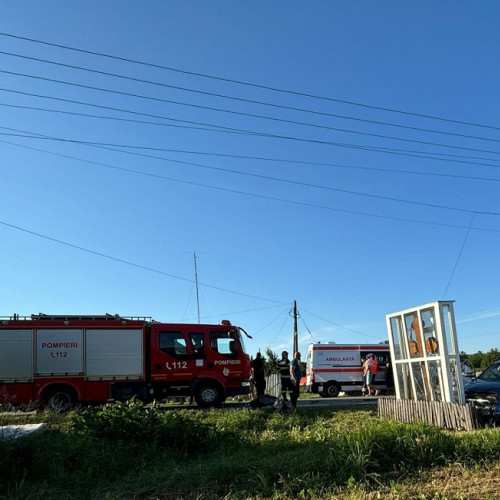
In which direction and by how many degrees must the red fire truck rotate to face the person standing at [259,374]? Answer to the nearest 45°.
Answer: approximately 45° to its right

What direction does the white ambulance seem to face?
to the viewer's right

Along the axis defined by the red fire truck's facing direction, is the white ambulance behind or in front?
in front

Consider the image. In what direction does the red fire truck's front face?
to the viewer's right

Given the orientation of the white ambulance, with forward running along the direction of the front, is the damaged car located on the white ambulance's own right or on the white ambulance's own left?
on the white ambulance's own right

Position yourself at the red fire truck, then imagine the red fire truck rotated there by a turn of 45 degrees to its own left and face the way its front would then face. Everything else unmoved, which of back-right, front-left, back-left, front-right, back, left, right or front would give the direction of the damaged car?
right

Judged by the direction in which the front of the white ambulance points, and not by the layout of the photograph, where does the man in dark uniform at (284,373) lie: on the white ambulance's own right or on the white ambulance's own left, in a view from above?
on the white ambulance's own right

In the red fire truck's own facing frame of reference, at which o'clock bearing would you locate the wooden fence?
The wooden fence is roughly at 2 o'clock from the red fire truck.

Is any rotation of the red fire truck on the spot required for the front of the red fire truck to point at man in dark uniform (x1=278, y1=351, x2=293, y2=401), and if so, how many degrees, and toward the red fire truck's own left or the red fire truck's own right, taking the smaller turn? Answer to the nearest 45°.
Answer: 0° — it already faces them

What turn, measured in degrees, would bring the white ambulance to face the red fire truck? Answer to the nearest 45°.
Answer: approximately 135° to its right

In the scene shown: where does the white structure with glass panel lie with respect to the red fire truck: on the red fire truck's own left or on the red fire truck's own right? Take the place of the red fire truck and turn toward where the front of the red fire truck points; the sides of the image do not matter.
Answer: on the red fire truck's own right

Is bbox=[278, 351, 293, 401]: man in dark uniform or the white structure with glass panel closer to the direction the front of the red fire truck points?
the man in dark uniform

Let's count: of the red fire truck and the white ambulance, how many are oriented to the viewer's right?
2

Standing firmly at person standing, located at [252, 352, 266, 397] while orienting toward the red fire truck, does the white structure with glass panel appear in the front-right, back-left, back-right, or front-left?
back-left

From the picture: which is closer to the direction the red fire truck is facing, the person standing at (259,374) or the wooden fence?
the person standing
